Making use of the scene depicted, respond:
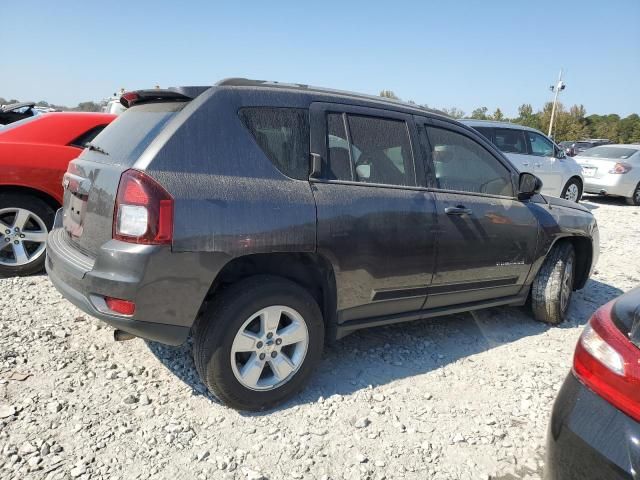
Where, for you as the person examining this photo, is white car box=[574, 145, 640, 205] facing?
facing away from the viewer and to the right of the viewer

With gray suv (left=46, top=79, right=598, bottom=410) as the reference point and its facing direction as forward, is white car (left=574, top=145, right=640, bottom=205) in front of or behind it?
in front

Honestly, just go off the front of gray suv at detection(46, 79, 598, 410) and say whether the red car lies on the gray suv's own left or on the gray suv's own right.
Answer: on the gray suv's own left

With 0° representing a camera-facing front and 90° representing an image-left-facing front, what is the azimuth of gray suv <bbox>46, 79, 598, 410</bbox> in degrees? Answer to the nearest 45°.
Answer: approximately 225°

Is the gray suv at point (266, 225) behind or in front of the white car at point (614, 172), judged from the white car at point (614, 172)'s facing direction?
behind

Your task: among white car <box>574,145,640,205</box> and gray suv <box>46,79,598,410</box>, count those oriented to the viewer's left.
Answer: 0

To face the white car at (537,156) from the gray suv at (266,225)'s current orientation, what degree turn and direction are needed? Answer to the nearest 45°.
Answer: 0° — it already faces it
